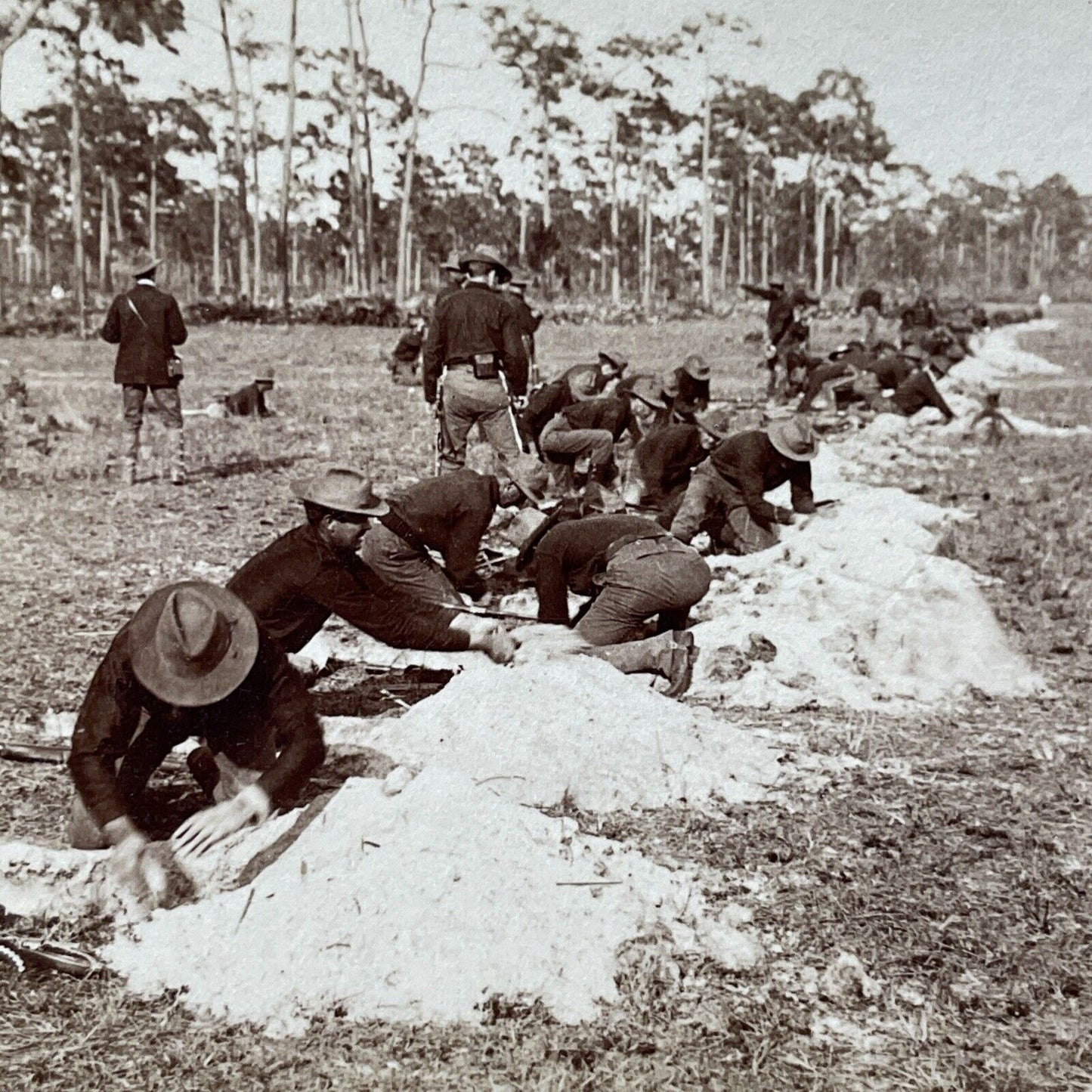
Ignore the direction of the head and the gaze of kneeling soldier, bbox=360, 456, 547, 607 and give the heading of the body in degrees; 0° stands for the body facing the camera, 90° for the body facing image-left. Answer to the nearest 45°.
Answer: approximately 270°

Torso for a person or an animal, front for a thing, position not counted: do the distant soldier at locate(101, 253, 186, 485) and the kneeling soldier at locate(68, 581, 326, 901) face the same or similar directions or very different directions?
very different directions

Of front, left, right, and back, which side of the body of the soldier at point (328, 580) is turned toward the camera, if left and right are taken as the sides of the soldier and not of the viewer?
right

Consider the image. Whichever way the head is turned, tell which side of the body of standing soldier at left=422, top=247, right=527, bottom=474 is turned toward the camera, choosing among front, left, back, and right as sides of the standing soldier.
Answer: back

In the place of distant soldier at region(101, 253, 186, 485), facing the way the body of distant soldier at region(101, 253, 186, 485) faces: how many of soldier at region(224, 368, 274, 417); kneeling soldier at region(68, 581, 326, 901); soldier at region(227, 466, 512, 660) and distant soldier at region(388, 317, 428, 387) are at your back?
2

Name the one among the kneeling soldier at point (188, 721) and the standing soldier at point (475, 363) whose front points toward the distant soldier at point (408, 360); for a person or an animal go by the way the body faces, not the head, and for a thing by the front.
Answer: the standing soldier

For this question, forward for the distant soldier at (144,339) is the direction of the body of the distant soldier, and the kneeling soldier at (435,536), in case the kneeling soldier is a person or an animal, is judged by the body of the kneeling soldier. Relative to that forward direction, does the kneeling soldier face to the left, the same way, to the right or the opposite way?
to the right

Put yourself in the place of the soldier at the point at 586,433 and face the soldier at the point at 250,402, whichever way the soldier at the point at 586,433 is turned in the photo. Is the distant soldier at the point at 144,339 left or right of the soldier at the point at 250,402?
left

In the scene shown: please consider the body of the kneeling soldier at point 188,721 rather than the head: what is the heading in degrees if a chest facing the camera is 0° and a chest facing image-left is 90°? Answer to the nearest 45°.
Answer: approximately 0°

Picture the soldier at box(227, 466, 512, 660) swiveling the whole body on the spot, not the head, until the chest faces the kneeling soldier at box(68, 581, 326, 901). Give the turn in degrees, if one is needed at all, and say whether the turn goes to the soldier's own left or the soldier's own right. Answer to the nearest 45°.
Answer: approximately 90° to the soldier's own right

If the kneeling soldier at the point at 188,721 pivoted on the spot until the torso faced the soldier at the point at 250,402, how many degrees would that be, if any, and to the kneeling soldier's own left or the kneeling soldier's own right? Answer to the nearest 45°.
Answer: approximately 180°

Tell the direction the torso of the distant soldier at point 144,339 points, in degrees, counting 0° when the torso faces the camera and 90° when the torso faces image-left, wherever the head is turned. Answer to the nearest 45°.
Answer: approximately 180°

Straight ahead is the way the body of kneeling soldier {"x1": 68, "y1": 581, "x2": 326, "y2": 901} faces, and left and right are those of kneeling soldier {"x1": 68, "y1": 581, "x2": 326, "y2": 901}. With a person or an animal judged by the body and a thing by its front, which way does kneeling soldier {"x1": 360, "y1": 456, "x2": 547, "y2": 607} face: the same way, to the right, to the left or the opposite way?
to the left
